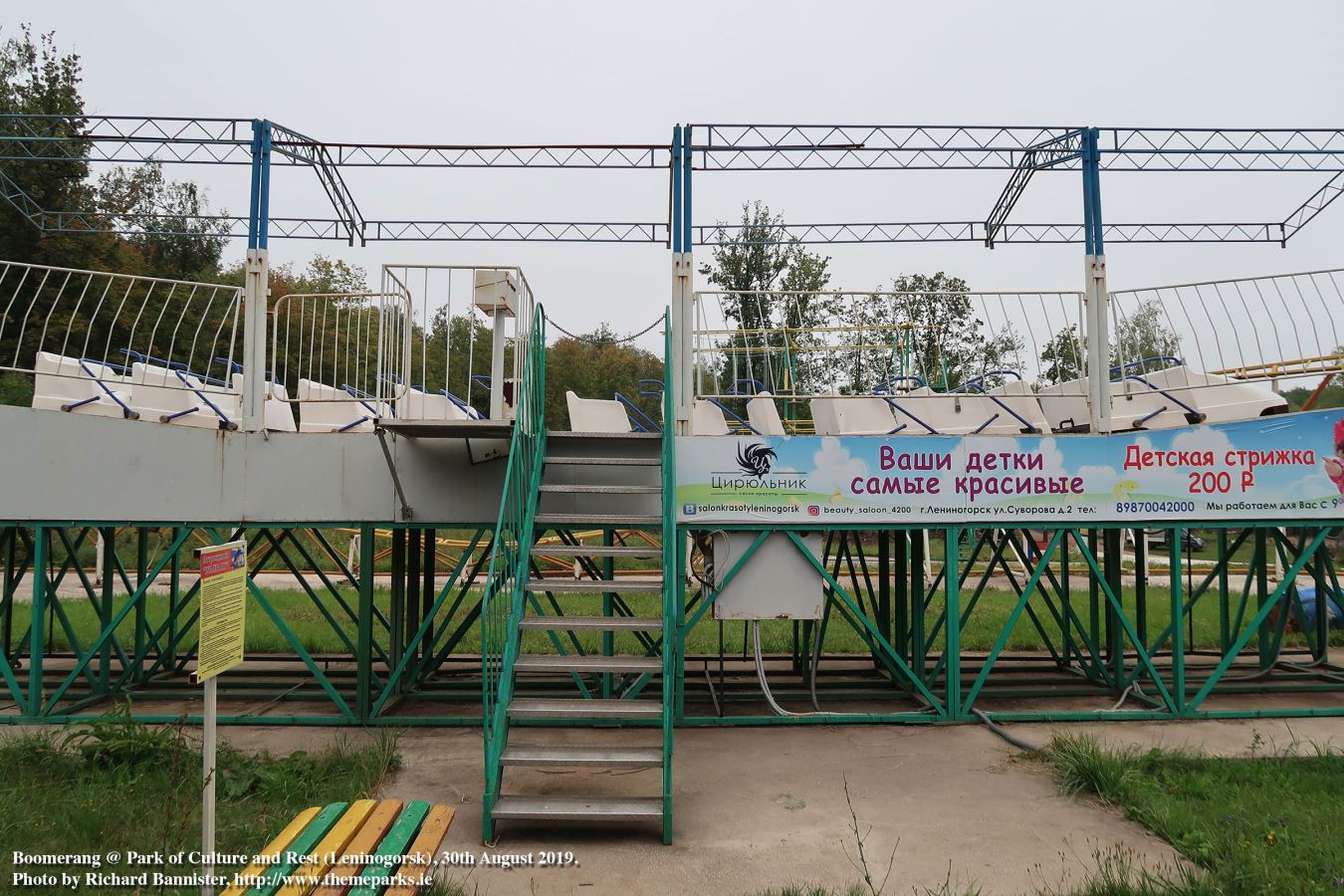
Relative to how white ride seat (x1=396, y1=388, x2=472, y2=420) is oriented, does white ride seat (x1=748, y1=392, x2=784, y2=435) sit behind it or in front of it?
in front

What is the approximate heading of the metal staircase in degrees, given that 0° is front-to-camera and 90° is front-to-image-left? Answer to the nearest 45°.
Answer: approximately 0°

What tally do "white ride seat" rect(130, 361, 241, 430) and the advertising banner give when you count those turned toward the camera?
1

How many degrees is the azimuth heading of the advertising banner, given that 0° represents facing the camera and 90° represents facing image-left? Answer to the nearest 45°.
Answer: approximately 0°

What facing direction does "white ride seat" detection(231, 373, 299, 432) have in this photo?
to the viewer's right

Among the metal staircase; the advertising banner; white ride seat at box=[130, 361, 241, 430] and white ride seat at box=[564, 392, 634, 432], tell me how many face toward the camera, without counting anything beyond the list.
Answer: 2

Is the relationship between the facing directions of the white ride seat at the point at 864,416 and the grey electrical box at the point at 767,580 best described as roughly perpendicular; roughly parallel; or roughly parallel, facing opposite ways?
roughly perpendicular
